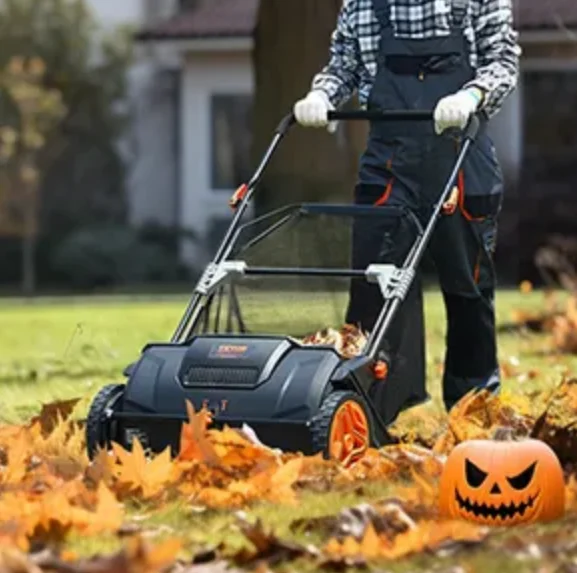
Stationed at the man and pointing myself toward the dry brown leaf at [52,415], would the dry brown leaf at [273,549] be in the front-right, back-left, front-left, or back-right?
front-left

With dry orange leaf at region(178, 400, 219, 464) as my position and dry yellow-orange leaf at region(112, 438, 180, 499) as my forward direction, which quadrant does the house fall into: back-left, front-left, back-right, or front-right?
back-right

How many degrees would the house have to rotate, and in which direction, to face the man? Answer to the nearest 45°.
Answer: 0° — it already faces them

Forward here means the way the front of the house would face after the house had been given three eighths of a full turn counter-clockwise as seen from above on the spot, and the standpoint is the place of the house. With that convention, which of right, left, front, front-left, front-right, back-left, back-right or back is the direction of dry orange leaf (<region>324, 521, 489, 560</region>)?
back-right

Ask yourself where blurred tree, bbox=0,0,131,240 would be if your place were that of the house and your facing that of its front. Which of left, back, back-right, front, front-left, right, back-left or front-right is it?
right

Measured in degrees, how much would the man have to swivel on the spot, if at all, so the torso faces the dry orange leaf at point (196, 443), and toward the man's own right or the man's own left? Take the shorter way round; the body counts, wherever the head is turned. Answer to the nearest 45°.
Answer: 0° — they already face it

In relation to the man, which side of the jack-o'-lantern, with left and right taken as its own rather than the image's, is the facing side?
back

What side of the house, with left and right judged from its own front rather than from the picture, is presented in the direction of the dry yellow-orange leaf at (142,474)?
front

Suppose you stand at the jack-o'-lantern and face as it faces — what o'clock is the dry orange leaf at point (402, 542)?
The dry orange leaf is roughly at 1 o'clock from the jack-o'-lantern.

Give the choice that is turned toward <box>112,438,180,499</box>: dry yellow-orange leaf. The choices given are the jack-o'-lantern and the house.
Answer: the house

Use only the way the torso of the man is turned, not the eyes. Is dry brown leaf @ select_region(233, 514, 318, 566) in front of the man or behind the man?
in front

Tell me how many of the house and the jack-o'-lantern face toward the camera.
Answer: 2

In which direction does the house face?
toward the camera

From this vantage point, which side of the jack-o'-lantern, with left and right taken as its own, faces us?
front

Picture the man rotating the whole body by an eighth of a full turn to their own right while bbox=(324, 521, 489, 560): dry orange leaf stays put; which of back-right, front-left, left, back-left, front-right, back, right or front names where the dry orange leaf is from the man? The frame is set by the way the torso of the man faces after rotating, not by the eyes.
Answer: left

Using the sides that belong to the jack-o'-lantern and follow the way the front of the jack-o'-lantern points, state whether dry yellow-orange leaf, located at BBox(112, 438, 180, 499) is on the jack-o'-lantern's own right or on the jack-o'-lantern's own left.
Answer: on the jack-o'-lantern's own right
